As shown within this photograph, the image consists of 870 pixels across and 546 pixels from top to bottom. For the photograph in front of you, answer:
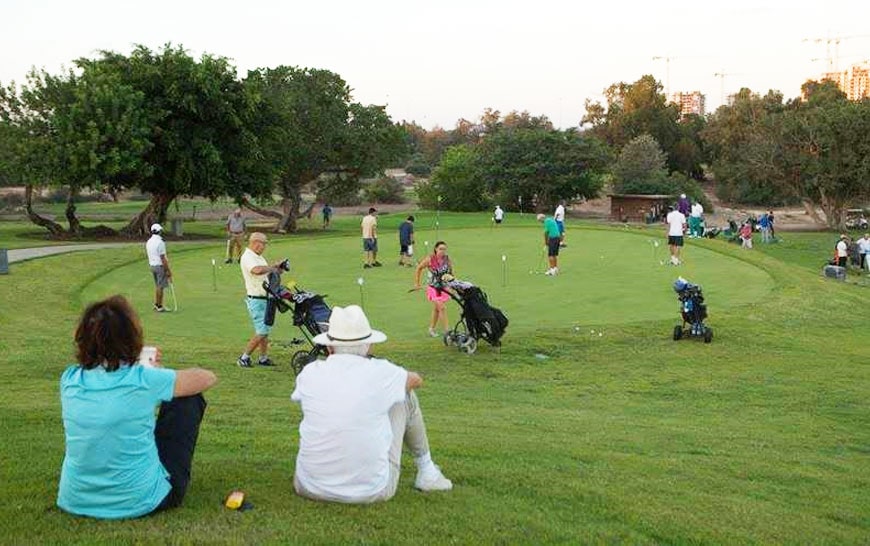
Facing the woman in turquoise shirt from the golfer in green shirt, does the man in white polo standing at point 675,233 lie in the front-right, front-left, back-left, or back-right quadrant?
back-left

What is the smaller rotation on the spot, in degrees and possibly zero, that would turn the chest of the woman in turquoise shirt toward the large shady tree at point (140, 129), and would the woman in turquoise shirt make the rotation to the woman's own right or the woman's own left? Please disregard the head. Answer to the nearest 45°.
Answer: approximately 45° to the woman's own left

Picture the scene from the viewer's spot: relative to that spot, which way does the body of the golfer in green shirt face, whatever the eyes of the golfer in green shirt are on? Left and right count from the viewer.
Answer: facing to the left of the viewer

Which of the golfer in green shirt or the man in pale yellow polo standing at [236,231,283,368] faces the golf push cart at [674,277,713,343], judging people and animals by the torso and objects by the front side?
the man in pale yellow polo standing

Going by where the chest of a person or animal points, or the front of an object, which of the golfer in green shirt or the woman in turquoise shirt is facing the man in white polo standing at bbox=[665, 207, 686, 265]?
the woman in turquoise shirt

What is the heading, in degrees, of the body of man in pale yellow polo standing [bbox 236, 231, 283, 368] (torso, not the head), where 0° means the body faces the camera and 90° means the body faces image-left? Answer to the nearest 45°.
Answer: approximately 270°

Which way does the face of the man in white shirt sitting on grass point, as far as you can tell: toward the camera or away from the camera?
away from the camera

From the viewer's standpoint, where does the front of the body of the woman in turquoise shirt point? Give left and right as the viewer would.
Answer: facing away from the viewer and to the right of the viewer

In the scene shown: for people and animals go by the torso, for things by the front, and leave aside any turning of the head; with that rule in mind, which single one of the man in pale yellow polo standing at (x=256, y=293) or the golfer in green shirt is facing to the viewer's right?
the man in pale yellow polo standing
